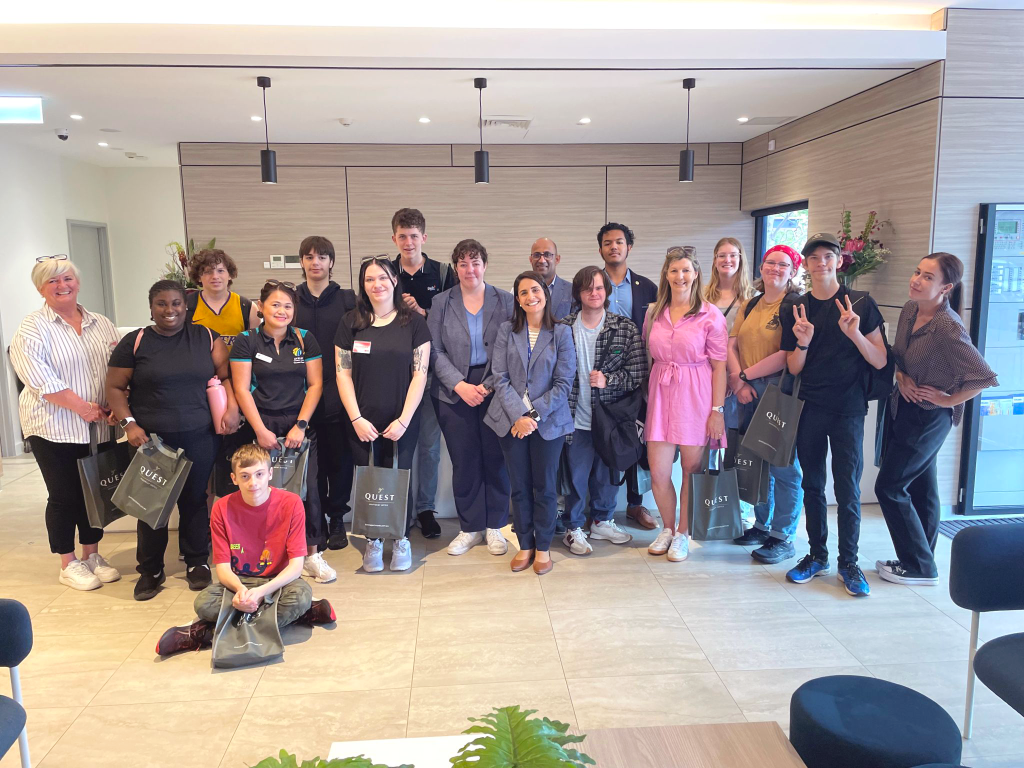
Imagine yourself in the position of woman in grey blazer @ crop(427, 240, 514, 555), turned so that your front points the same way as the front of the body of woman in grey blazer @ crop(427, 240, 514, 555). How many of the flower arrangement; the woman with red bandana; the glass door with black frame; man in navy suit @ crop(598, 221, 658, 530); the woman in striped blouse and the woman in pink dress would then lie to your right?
1

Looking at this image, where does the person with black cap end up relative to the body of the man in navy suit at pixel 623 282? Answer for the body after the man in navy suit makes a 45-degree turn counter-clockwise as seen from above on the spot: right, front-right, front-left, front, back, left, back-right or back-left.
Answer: front

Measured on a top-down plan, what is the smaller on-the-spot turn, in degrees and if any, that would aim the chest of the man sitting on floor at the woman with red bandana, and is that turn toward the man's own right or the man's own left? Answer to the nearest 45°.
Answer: approximately 90° to the man's own left

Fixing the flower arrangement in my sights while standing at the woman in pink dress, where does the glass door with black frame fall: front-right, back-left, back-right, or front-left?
front-right

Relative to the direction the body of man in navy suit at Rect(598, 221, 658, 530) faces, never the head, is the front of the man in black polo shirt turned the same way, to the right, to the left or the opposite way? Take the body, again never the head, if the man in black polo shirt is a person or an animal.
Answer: the same way

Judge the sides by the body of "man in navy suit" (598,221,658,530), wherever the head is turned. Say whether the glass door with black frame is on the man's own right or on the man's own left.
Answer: on the man's own left

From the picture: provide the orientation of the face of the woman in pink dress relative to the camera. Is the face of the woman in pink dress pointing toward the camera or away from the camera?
toward the camera

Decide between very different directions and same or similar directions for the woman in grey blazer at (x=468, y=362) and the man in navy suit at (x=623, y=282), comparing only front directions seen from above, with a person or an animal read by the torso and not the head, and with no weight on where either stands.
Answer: same or similar directions

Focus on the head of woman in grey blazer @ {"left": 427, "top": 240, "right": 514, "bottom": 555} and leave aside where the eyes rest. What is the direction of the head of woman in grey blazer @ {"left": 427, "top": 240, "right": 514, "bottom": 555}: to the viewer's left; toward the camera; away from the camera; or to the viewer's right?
toward the camera

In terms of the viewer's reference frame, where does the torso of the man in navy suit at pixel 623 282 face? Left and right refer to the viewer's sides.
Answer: facing the viewer

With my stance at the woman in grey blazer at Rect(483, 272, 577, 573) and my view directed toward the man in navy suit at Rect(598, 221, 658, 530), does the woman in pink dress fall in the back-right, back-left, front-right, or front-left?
front-right

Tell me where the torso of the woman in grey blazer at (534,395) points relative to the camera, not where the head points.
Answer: toward the camera

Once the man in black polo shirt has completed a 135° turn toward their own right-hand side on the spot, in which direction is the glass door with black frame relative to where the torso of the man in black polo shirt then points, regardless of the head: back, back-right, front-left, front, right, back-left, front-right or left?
back-right

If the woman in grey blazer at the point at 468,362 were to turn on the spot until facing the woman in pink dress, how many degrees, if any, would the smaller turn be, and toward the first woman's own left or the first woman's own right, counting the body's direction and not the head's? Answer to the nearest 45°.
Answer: approximately 90° to the first woman's own left

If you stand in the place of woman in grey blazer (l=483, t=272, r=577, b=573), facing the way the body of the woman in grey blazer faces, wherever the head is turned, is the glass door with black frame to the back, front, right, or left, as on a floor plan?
left

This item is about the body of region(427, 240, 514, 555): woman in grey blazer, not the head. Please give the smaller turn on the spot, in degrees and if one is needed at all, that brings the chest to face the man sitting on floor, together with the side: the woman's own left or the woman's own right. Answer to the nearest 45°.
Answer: approximately 45° to the woman's own right

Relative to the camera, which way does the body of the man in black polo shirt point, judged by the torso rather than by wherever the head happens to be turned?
toward the camera

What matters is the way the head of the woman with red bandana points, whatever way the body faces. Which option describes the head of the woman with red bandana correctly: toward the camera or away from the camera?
toward the camera
